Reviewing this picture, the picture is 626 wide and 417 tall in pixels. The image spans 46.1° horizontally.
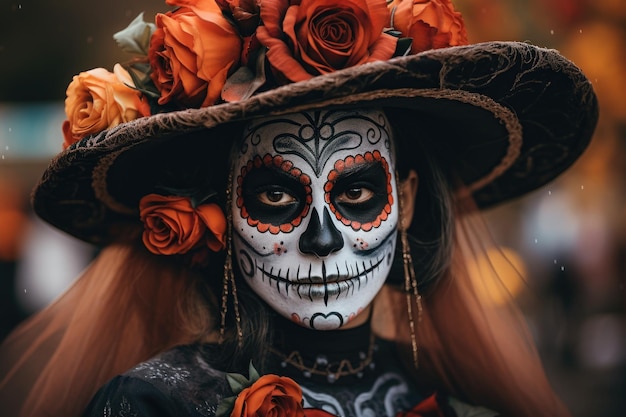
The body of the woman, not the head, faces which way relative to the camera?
toward the camera
